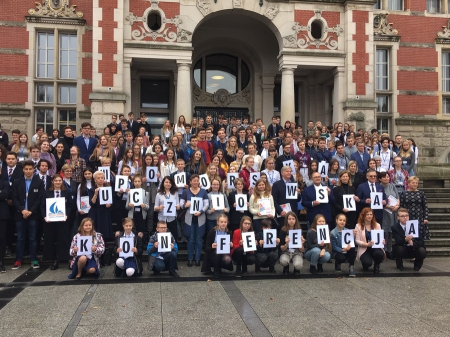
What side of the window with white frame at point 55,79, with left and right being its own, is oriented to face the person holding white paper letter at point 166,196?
front

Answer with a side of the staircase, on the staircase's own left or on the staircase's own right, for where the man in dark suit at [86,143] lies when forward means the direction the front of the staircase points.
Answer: on the staircase's own right

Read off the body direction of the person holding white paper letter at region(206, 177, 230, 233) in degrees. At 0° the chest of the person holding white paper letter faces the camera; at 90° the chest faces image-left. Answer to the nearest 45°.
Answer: approximately 0°

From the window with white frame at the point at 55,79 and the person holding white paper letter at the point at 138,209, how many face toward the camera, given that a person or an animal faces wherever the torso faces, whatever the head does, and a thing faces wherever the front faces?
2

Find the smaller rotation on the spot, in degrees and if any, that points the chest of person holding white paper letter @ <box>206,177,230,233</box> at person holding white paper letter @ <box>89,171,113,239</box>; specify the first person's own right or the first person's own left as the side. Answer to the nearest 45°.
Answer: approximately 90° to the first person's own right

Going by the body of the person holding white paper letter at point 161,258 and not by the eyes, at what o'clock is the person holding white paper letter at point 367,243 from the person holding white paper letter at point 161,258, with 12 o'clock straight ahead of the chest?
the person holding white paper letter at point 367,243 is roughly at 9 o'clock from the person holding white paper letter at point 161,258.

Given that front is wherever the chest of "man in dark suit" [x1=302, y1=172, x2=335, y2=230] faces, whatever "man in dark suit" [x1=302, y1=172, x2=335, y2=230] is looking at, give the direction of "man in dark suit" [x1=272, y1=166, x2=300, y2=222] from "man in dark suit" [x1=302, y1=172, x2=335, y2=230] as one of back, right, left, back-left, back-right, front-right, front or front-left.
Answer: right

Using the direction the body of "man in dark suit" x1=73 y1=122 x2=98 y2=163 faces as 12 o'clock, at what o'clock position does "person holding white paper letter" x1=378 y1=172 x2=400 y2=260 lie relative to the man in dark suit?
The person holding white paper letter is roughly at 10 o'clock from the man in dark suit.

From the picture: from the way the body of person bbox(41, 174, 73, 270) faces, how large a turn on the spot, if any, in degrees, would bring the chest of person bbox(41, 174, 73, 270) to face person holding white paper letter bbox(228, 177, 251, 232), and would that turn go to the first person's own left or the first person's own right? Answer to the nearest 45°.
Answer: approximately 90° to the first person's own left

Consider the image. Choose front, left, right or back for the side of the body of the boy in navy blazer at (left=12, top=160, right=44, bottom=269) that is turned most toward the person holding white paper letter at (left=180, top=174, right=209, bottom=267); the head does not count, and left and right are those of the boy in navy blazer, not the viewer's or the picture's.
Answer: left
